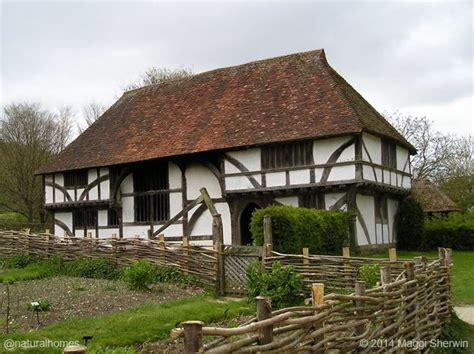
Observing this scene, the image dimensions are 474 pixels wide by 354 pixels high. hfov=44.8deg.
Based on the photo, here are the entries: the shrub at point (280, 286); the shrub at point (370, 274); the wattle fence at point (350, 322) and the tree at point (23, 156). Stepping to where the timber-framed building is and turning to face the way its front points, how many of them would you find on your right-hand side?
1

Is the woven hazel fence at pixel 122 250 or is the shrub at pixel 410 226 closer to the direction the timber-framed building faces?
the woven hazel fence

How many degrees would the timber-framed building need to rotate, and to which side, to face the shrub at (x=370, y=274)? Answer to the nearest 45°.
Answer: approximately 45° to its left

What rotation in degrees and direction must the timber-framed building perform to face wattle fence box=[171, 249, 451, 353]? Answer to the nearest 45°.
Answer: approximately 45° to its left

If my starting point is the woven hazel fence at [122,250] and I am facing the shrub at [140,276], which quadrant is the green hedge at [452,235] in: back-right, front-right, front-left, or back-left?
back-left

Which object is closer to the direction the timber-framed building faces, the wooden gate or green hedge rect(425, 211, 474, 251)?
the wooden gate

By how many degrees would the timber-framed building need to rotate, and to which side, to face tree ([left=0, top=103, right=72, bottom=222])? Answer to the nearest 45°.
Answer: approximately 90° to its right

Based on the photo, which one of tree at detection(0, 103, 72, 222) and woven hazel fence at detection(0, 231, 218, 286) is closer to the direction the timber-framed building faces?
the woven hazel fence

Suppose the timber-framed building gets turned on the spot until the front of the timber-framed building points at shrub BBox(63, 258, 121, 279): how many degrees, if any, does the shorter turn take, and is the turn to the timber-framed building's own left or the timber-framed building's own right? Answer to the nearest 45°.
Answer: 0° — it already faces it

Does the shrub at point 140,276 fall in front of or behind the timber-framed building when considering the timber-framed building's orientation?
in front

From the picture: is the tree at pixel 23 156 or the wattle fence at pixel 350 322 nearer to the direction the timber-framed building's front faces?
the wattle fence

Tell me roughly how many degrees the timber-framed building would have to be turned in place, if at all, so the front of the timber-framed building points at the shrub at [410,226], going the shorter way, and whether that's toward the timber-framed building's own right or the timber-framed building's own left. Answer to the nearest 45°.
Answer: approximately 135° to the timber-framed building's own left

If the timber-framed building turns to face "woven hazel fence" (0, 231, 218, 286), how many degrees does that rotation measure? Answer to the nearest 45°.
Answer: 0° — it already faces it

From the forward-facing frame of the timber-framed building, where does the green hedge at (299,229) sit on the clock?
The green hedge is roughly at 10 o'clock from the timber-framed building.

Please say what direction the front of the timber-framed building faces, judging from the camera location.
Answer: facing the viewer and to the left of the viewer
